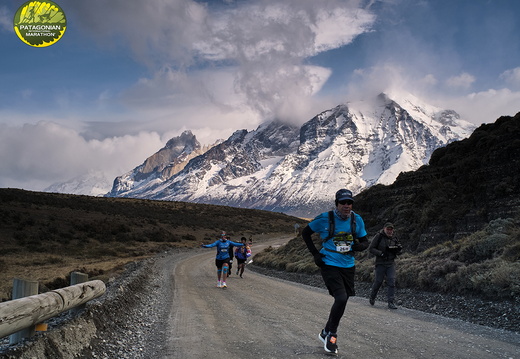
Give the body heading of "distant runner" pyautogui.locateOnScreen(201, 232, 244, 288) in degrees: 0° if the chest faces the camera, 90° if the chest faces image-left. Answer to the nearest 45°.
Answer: approximately 0°

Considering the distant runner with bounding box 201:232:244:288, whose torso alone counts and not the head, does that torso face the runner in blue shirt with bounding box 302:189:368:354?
yes

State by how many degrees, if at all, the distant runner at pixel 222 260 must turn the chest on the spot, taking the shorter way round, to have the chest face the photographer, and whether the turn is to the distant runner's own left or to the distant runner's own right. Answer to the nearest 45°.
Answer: approximately 45° to the distant runner's own left
